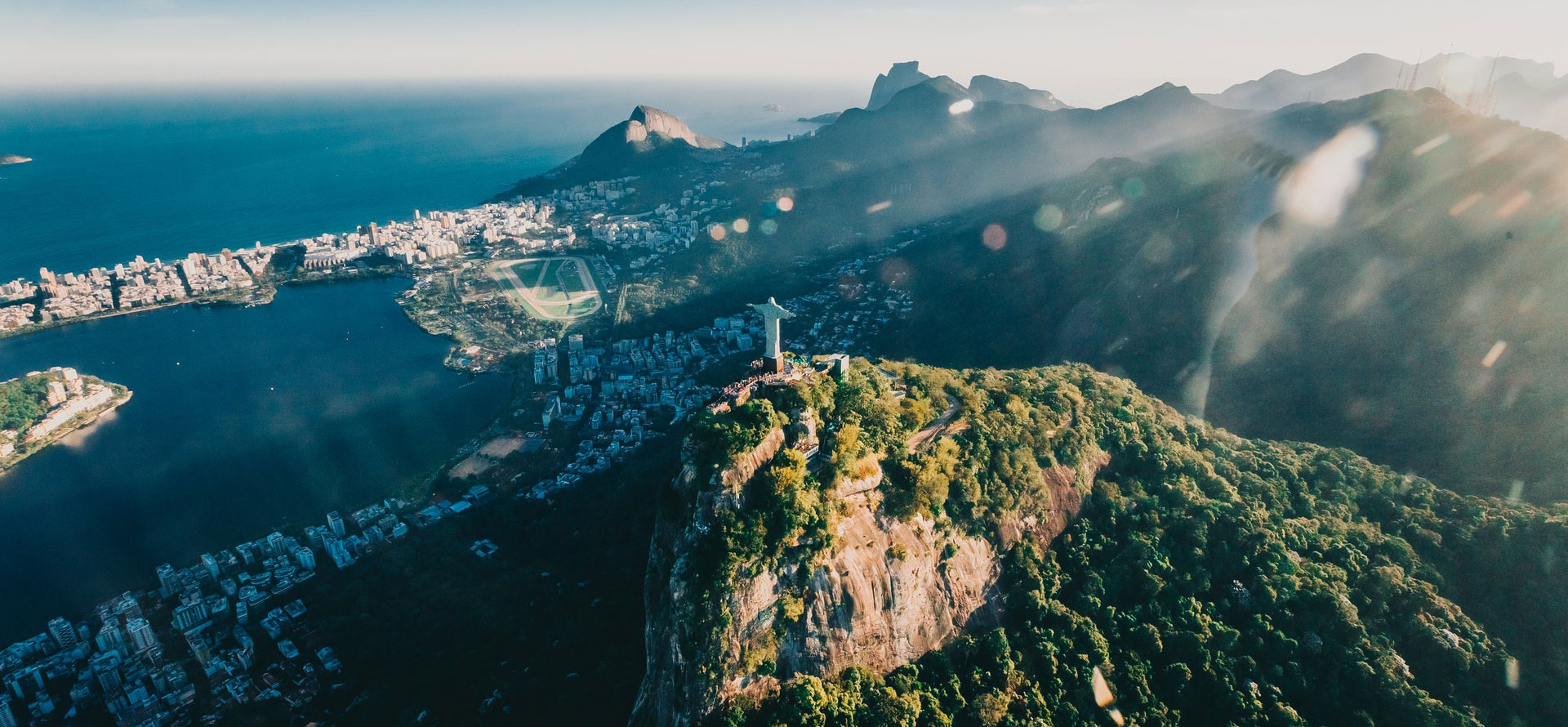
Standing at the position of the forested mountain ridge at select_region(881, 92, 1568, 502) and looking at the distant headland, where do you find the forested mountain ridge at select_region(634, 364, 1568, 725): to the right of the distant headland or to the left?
left

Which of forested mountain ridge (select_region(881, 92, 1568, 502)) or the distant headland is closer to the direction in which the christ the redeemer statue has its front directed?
the distant headland

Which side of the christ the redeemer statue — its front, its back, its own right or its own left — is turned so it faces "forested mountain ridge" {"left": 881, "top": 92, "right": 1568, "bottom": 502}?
back

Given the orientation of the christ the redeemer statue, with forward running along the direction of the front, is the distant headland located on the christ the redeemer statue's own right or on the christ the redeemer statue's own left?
on the christ the redeemer statue's own right

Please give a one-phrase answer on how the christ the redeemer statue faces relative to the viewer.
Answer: facing the viewer and to the left of the viewer
